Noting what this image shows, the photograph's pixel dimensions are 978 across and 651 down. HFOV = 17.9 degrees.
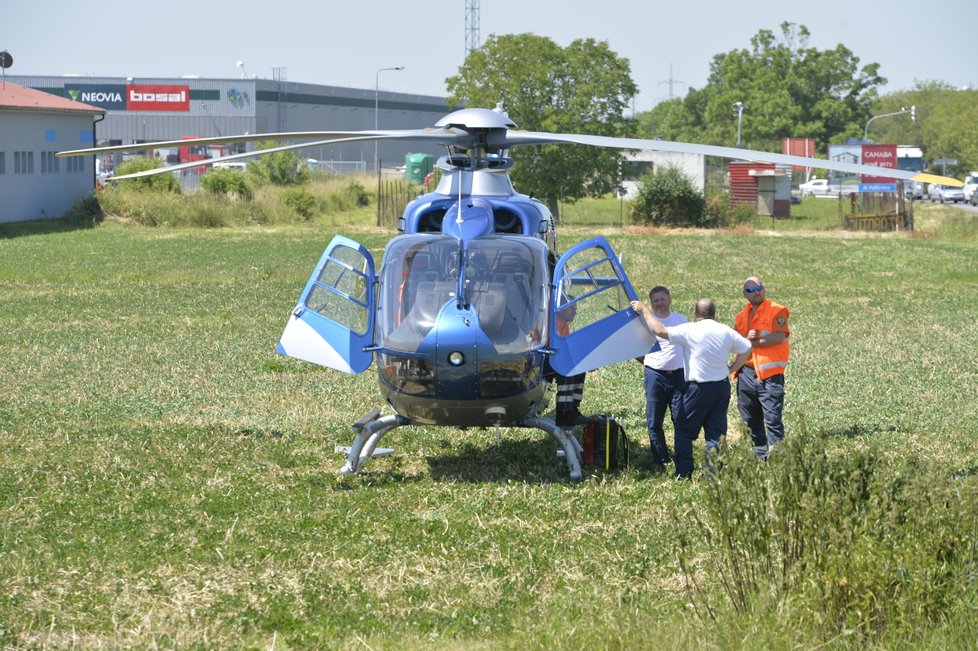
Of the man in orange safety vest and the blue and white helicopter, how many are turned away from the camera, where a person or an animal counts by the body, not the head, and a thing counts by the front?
0

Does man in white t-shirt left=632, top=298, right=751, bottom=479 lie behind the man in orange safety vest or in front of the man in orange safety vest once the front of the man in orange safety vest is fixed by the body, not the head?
in front

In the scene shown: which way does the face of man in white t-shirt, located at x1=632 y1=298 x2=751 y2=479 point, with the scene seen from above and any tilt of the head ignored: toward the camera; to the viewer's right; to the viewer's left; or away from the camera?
away from the camera

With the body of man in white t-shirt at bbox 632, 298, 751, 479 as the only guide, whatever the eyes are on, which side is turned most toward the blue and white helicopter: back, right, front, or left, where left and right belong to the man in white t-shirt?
left

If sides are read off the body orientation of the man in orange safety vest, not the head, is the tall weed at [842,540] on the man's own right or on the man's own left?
on the man's own left

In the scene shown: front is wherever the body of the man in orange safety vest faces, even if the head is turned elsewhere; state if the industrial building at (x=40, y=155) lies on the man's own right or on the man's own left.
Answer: on the man's own right

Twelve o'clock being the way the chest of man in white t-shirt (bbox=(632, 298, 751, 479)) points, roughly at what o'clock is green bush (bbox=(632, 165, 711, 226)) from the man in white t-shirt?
The green bush is roughly at 12 o'clock from the man in white t-shirt.

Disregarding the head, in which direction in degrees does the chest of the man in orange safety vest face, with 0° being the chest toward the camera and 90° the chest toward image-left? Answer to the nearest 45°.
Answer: approximately 45°

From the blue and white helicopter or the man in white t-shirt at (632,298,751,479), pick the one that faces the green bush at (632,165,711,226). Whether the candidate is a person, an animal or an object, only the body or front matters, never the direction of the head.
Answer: the man in white t-shirt

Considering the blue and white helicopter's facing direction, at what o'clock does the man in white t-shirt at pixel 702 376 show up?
The man in white t-shirt is roughly at 9 o'clock from the blue and white helicopter.

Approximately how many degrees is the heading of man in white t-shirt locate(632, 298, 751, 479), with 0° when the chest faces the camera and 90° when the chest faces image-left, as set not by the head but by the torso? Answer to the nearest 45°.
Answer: approximately 180°

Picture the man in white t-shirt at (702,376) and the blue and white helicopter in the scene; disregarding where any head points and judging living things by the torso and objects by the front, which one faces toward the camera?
the blue and white helicopter

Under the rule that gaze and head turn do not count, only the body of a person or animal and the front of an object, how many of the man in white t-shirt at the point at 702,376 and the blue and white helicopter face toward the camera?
1

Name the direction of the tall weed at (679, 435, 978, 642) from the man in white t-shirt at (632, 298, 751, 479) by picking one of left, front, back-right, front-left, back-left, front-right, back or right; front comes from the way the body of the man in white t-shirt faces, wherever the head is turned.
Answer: back

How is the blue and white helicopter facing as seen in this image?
toward the camera
